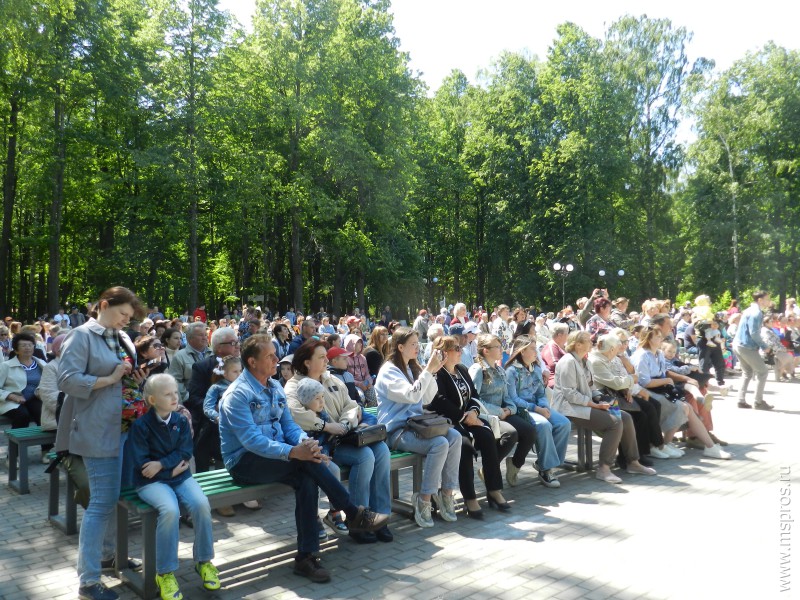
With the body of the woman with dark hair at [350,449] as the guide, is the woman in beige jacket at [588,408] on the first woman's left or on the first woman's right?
on the first woman's left

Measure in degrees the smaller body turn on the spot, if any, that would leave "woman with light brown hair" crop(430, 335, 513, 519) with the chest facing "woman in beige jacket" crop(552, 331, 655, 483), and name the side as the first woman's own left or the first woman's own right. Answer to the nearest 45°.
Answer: approximately 90° to the first woman's own left

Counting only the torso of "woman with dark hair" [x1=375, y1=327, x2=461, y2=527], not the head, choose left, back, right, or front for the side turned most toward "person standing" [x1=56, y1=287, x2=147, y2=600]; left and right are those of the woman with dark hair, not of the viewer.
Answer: right
